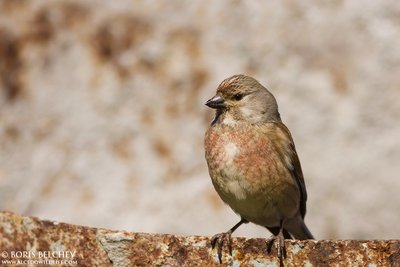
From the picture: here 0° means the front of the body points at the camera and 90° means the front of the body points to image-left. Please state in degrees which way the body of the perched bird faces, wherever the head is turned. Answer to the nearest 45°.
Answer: approximately 45°
